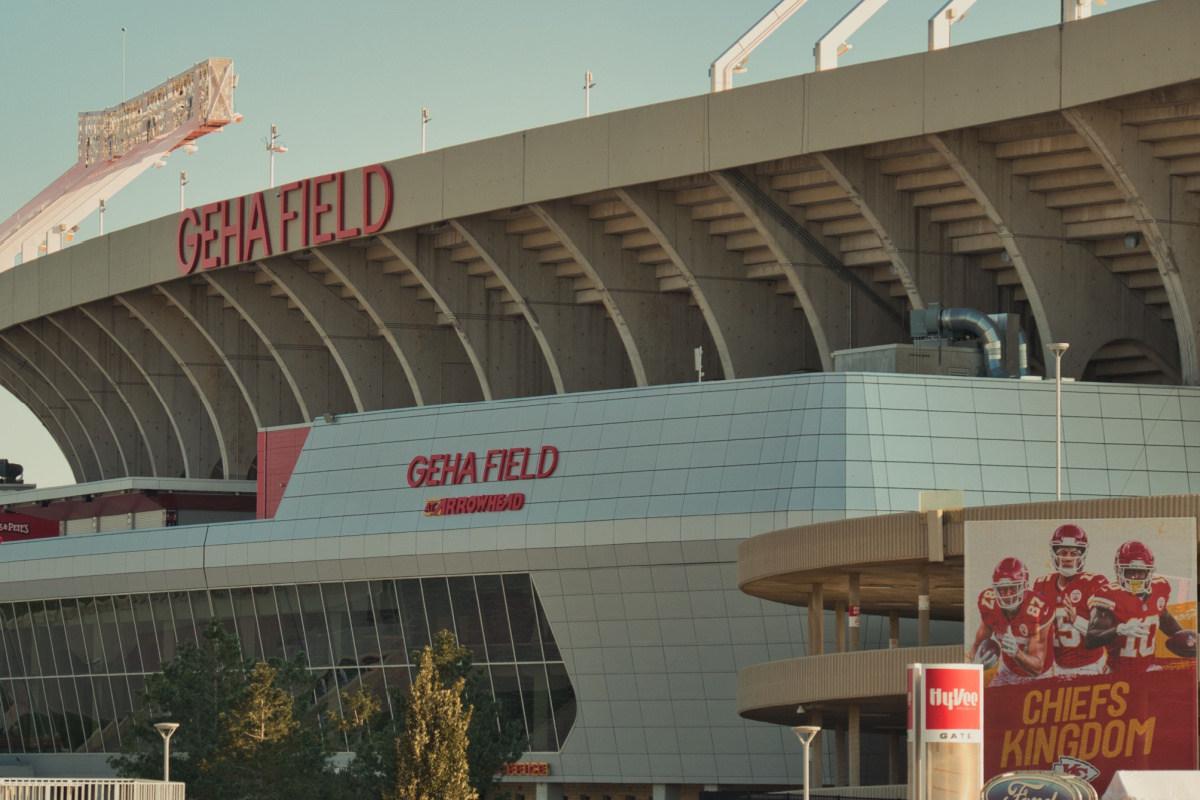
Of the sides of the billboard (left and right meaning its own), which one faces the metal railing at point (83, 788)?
right

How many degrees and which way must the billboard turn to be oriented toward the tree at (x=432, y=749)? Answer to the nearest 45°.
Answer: approximately 90° to its right

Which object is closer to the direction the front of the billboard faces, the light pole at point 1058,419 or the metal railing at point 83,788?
the metal railing

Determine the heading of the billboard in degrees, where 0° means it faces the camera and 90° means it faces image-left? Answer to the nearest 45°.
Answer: approximately 0°

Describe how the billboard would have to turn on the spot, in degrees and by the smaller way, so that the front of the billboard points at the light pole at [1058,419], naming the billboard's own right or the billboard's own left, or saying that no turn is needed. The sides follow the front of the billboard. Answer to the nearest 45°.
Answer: approximately 180°
